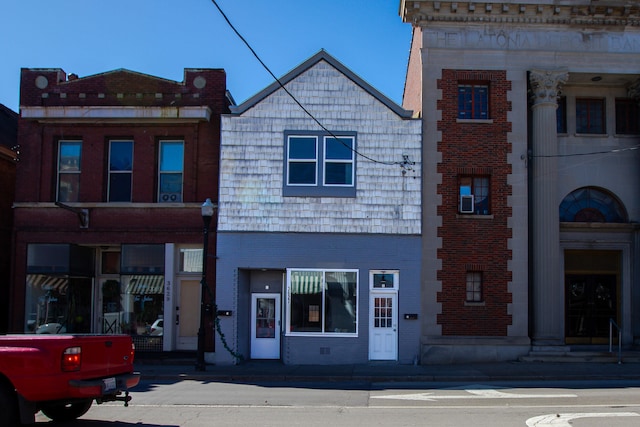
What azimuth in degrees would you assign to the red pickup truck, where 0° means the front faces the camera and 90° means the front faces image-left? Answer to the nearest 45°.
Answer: approximately 135°

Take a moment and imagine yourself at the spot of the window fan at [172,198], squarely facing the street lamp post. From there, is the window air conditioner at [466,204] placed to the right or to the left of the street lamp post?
left

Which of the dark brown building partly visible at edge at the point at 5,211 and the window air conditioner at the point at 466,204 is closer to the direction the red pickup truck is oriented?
the dark brown building partly visible at edge

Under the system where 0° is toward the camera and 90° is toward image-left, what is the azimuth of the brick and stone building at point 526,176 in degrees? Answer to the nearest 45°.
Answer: approximately 0°

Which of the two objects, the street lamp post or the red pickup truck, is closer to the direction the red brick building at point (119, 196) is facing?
the red pickup truck

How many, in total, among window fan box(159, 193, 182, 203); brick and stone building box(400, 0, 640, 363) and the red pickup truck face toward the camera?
2

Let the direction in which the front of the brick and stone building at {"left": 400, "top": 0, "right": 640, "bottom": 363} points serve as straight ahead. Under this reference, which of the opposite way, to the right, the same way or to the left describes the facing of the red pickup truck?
to the right

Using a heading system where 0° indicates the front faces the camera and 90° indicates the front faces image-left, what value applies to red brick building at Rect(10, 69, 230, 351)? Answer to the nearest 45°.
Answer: approximately 0°

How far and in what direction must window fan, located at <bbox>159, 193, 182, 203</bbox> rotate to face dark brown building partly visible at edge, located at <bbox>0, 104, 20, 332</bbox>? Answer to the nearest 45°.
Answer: approximately 135° to its right
